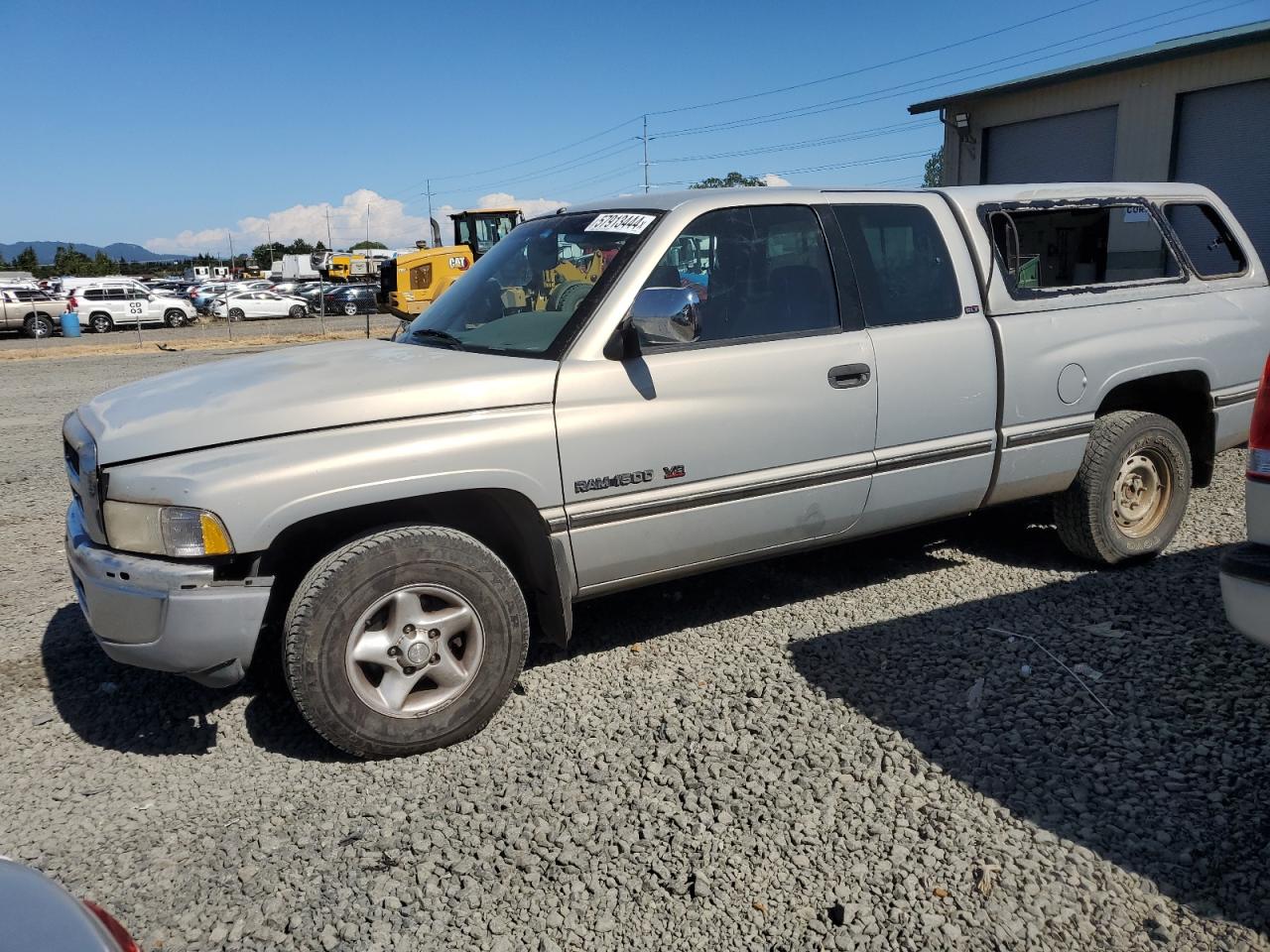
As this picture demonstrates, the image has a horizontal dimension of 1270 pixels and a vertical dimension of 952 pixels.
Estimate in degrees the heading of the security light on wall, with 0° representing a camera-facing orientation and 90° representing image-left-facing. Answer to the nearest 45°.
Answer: approximately 45°

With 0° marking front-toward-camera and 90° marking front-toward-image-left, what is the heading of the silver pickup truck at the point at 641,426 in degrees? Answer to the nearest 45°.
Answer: approximately 45°

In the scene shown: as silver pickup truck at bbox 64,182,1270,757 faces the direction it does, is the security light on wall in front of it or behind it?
behind

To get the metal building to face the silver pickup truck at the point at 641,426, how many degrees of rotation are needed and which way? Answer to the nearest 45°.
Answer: approximately 45° to its left

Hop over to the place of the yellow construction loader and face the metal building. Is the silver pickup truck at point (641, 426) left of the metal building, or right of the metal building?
right

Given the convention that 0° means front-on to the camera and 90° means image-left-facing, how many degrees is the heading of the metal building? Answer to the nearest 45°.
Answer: approximately 45°

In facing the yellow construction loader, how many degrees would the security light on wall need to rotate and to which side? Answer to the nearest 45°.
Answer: approximately 45° to its right
